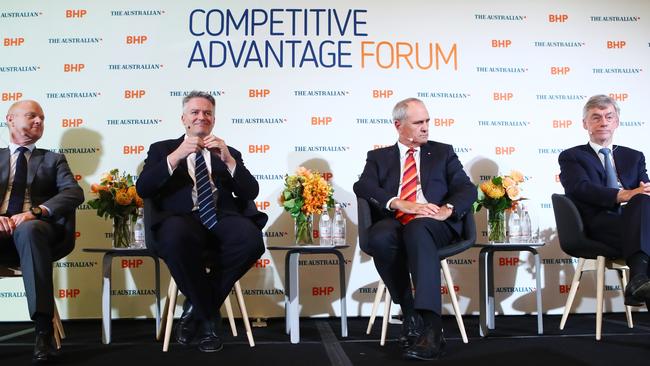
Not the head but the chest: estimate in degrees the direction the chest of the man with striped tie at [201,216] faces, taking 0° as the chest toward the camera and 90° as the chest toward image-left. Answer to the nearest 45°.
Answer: approximately 0°

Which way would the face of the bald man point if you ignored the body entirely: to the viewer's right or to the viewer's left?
to the viewer's right

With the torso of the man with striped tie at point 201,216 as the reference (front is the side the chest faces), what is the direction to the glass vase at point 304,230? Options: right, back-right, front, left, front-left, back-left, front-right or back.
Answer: back-left

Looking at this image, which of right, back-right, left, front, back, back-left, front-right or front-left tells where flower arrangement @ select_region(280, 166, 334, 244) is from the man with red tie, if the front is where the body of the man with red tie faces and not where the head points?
back-right

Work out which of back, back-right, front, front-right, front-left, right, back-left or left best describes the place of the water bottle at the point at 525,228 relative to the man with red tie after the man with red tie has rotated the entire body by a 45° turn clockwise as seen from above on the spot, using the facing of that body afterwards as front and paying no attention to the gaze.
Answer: back

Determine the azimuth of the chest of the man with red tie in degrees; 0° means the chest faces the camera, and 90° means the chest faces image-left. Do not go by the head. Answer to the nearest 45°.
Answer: approximately 0°

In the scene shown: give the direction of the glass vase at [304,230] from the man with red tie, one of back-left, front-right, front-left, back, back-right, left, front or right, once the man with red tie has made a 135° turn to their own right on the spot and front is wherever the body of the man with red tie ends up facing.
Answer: front
